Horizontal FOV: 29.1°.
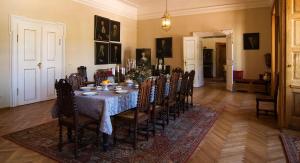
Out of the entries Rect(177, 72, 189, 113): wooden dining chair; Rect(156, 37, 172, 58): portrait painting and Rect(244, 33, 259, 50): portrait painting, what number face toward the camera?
2

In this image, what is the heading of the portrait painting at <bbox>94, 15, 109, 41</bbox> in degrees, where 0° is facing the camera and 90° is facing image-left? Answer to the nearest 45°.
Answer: approximately 315°

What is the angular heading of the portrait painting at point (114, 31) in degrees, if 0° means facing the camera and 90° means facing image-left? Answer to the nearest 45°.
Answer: approximately 315°

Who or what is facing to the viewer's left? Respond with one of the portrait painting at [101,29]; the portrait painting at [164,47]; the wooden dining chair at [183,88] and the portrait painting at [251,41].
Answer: the wooden dining chair

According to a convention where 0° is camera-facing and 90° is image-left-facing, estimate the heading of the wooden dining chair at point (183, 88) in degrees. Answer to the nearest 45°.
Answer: approximately 90°

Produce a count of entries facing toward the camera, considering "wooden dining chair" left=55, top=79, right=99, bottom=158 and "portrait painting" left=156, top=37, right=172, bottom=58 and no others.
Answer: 1

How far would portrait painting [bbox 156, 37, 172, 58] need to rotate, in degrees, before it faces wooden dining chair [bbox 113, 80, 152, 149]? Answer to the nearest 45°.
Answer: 0° — it already faces it

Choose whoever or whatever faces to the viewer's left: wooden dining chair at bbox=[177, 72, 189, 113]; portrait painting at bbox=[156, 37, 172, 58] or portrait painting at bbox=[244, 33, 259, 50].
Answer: the wooden dining chair

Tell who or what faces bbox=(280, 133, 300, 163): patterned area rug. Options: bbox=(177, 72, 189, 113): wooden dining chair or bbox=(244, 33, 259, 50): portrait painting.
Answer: the portrait painting

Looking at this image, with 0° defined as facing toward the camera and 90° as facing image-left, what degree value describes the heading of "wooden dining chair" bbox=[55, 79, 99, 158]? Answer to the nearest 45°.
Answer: approximately 225°
